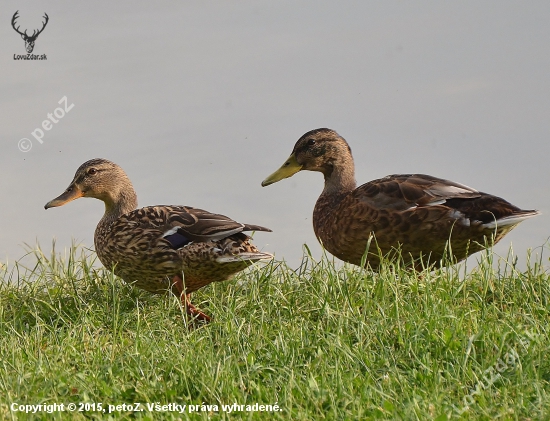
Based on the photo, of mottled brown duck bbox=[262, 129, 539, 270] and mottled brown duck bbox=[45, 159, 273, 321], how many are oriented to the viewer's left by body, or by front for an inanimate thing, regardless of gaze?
2

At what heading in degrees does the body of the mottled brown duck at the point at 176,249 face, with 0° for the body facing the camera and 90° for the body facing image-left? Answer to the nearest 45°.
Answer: approximately 90°

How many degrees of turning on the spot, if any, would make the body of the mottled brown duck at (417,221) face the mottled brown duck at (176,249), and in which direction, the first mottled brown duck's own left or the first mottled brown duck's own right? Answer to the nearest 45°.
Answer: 0° — it already faces it

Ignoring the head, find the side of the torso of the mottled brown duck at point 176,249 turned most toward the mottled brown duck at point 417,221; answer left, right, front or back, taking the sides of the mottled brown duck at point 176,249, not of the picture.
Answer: back

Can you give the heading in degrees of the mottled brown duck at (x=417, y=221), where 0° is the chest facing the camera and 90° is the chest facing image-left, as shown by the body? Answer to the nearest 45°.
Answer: approximately 90°
